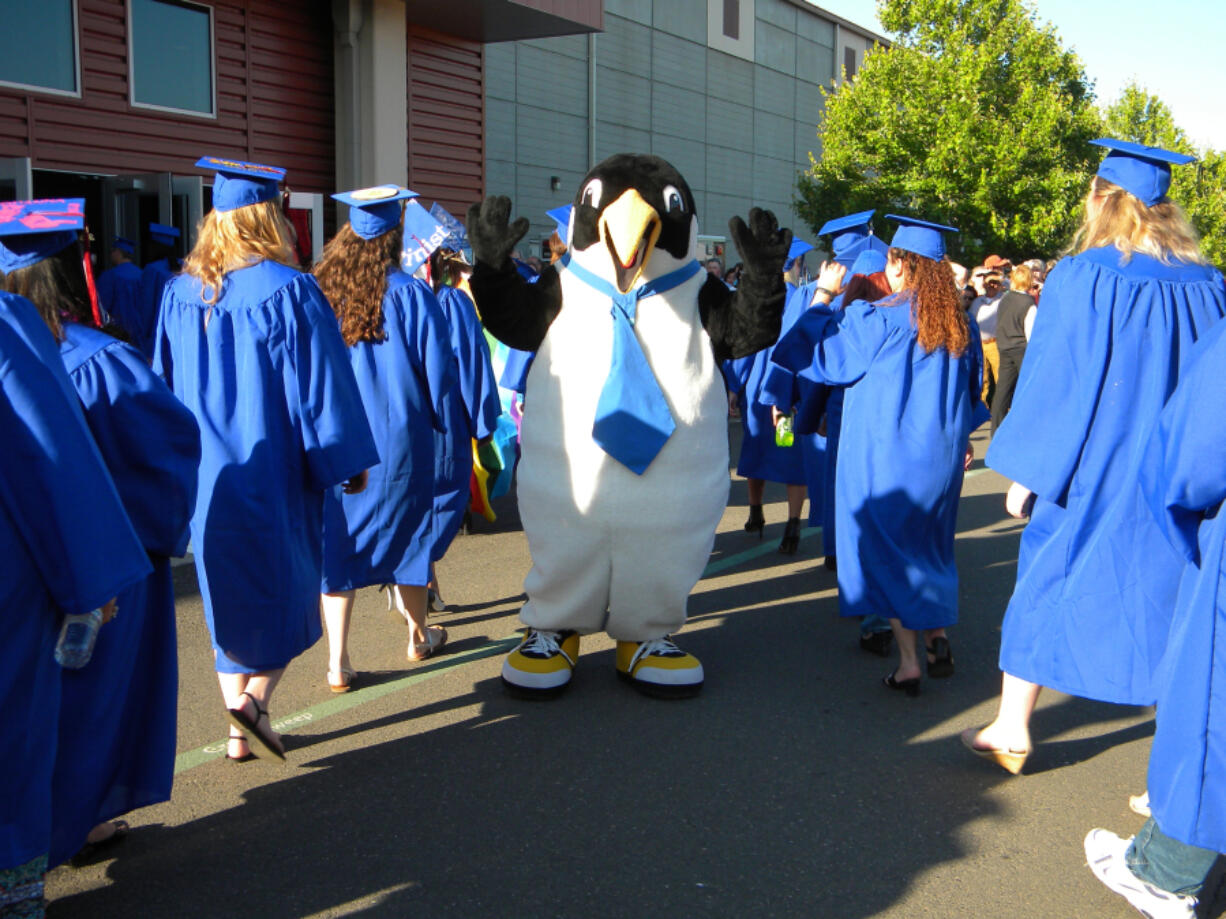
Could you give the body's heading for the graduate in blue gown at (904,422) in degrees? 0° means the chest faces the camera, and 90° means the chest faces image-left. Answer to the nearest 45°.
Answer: approximately 135°

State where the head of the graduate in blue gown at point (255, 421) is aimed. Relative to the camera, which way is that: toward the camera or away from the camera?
away from the camera

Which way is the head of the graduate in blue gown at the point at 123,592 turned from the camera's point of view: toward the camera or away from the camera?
away from the camera

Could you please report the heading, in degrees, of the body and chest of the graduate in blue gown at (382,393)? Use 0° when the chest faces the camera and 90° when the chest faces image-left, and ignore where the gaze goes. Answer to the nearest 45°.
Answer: approximately 180°

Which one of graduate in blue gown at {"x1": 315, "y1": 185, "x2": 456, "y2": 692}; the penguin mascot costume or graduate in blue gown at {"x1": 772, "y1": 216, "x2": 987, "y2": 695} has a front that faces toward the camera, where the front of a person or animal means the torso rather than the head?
the penguin mascot costume

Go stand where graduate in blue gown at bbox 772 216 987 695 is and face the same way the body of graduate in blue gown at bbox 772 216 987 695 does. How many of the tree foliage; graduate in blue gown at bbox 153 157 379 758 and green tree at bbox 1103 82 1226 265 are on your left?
1

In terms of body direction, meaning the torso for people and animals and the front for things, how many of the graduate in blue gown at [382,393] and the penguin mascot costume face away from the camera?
1

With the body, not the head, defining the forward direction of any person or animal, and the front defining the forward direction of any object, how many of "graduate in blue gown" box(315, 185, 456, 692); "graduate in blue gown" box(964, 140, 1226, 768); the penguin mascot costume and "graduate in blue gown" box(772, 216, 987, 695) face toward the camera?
1

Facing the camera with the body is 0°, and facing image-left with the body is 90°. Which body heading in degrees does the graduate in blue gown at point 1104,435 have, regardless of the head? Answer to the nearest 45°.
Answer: approximately 135°

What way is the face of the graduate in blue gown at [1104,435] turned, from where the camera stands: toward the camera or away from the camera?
away from the camera

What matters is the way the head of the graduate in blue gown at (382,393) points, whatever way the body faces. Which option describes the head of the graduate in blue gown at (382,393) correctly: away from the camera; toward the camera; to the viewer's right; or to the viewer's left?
away from the camera

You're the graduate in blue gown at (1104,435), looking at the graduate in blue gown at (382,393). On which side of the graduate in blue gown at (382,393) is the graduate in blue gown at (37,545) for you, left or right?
left

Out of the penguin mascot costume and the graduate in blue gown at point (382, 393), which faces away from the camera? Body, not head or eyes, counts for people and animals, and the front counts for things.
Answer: the graduate in blue gown
